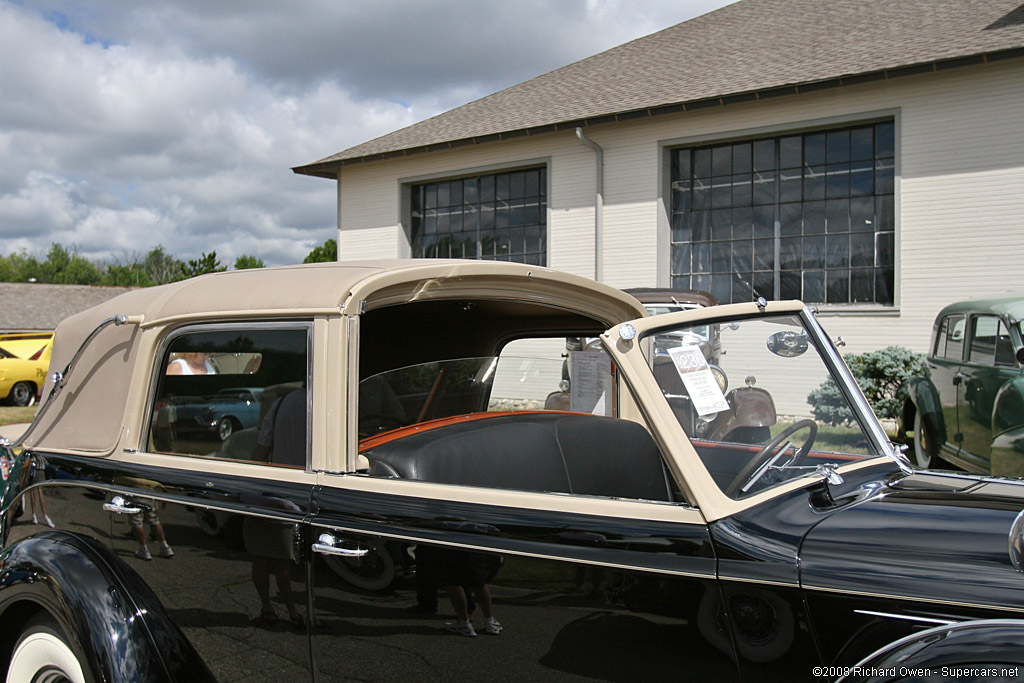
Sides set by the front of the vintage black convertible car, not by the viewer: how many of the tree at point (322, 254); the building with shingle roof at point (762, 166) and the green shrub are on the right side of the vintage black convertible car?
0

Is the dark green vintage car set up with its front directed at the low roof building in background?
no

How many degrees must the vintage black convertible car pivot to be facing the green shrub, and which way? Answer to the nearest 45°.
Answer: approximately 90° to its left

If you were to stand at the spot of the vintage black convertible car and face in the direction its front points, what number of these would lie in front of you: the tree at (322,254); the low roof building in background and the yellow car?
0

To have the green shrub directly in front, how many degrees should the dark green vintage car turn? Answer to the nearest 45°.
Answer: approximately 135° to its left

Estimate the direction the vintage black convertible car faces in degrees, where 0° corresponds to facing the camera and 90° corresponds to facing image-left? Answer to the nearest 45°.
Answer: approximately 315°

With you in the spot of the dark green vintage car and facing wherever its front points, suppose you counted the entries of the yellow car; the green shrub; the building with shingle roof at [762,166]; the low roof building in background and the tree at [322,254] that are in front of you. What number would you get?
0

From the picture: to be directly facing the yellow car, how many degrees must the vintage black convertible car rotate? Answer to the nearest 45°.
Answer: approximately 180°

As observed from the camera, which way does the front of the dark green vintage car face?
facing the viewer and to the right of the viewer

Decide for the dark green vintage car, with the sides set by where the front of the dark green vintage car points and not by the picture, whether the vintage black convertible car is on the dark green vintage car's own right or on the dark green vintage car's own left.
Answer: on the dark green vintage car's own right

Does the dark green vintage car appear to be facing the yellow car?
no

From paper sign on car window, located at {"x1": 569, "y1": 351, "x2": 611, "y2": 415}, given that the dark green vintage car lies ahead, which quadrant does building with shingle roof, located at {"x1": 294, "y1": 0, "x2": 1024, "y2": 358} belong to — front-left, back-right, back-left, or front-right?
front-left

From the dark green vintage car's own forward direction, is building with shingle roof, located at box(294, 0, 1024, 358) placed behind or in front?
behind

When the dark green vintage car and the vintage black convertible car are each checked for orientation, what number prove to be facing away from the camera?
0

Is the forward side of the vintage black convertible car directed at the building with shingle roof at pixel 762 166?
no

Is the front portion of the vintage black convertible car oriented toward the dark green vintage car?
no
